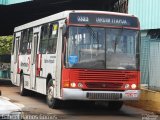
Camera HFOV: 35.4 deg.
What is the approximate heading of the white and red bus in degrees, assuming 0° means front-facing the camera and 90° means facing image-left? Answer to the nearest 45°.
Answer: approximately 315°
